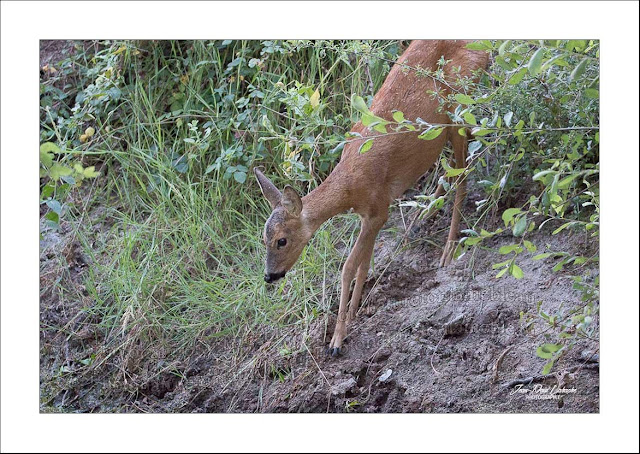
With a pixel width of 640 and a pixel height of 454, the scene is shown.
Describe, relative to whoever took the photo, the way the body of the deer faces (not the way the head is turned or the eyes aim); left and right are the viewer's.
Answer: facing the viewer and to the left of the viewer

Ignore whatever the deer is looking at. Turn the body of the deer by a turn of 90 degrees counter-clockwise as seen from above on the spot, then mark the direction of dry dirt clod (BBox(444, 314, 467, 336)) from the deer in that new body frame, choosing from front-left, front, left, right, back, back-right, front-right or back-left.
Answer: front

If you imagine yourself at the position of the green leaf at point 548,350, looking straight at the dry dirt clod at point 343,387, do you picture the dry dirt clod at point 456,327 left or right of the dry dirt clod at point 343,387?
right

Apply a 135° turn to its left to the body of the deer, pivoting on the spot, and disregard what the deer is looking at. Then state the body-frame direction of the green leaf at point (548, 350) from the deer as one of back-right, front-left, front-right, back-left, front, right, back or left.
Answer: front-right
